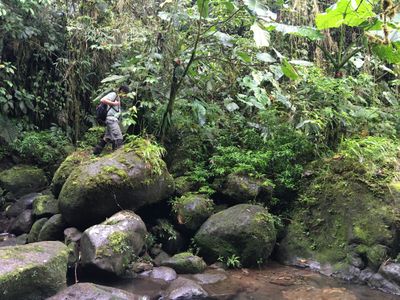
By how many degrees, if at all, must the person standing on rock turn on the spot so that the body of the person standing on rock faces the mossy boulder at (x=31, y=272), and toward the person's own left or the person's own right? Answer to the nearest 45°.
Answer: approximately 90° to the person's own right

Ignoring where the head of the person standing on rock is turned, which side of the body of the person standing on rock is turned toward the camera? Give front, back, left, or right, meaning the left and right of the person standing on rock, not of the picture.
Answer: right

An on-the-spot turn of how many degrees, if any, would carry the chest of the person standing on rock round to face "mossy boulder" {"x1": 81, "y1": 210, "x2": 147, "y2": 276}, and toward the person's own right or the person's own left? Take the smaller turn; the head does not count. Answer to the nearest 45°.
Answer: approximately 90° to the person's own right

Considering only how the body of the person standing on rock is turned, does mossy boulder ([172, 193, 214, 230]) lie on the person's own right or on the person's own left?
on the person's own right

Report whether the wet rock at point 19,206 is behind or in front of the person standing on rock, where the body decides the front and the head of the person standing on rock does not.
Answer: behind
